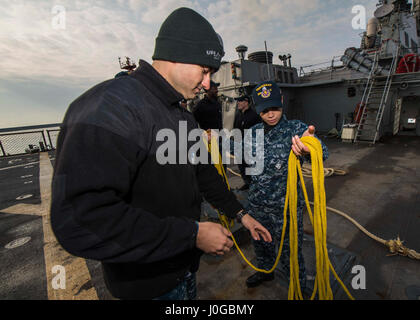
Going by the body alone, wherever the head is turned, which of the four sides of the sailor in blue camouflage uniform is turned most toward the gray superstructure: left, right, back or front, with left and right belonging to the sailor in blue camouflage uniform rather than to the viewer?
back

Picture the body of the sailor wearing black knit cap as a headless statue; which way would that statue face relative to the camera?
to the viewer's right
